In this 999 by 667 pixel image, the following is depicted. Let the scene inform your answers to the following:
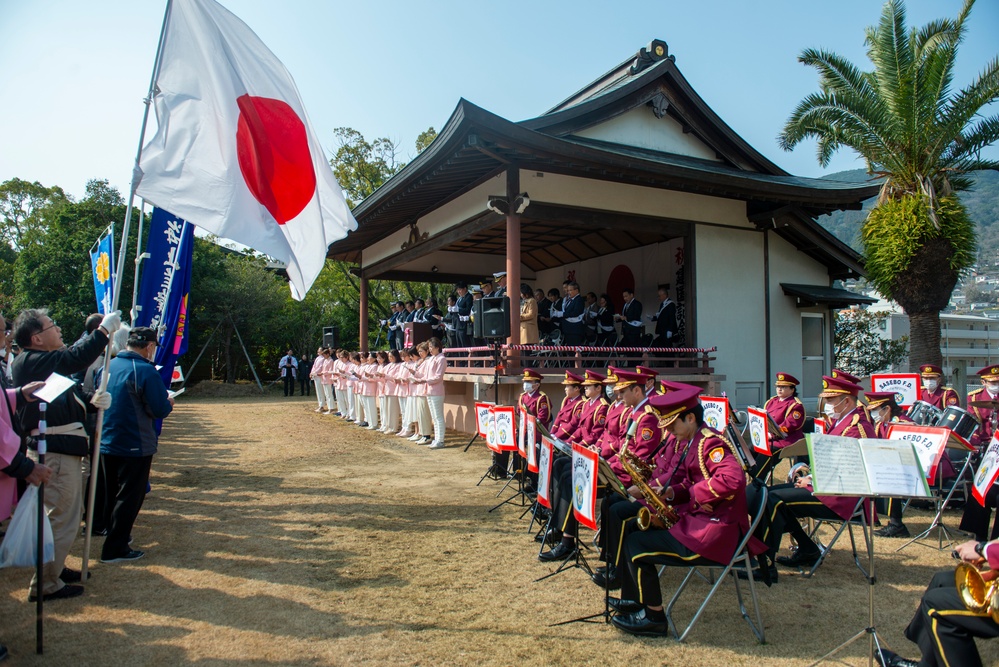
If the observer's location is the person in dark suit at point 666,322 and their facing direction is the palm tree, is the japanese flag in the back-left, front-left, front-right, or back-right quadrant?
back-right

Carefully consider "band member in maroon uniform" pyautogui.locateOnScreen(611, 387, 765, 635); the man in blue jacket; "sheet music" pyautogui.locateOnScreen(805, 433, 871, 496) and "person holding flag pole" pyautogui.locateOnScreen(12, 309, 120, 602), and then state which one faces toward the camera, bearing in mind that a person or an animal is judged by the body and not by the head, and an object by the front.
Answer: the sheet music

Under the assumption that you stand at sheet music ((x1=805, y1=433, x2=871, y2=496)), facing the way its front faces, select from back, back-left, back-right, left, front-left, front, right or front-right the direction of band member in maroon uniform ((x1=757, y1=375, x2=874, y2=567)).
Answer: back

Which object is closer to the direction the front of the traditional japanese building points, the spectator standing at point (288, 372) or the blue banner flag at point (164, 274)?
the blue banner flag

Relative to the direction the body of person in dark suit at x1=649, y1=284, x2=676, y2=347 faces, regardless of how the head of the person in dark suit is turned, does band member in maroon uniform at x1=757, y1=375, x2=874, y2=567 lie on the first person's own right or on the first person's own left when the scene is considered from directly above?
on the first person's own left

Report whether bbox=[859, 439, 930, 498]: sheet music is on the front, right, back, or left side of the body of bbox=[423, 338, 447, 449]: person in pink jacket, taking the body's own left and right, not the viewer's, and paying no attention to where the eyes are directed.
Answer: left

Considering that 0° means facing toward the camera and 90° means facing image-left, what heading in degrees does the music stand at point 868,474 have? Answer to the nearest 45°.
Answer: approximately 0°

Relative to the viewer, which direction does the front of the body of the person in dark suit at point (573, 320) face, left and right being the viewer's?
facing the viewer and to the left of the viewer

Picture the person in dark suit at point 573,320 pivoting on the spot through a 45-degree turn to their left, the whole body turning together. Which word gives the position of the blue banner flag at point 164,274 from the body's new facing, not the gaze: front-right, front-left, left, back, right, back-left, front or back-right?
front-right
